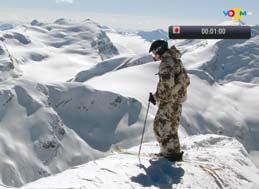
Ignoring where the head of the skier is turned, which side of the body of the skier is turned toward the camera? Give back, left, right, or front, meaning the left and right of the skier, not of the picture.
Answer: left

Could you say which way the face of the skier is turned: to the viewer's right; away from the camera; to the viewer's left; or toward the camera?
to the viewer's left
